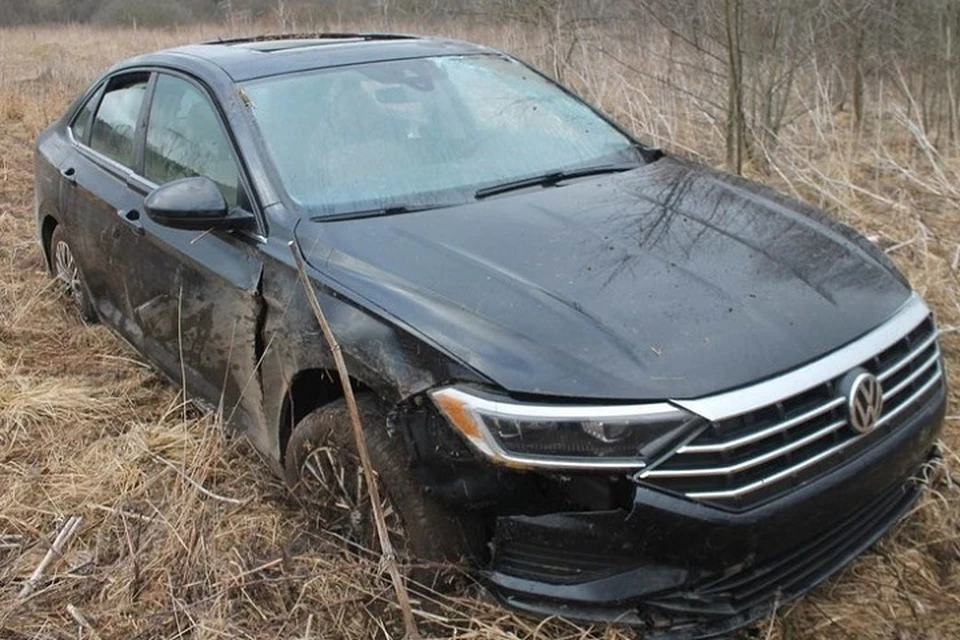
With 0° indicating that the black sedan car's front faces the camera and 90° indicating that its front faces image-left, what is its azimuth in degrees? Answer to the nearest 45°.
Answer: approximately 315°

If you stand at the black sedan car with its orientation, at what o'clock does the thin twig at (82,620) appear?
The thin twig is roughly at 2 o'clock from the black sedan car.

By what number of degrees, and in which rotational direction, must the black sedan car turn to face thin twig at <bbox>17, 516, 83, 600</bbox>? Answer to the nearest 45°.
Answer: approximately 135° to its right
